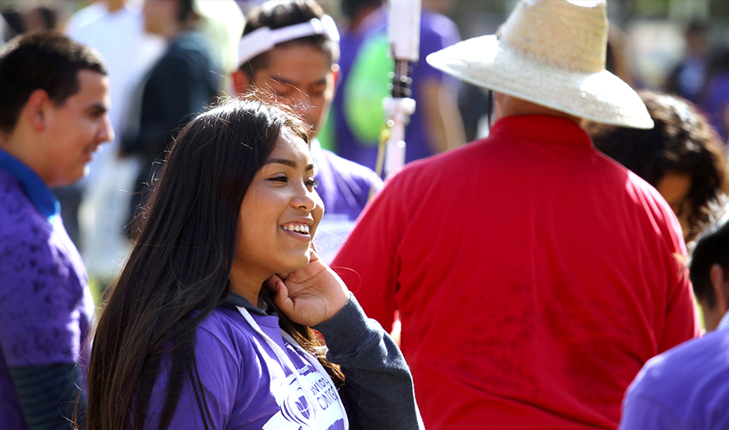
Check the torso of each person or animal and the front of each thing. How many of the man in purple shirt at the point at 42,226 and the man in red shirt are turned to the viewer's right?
1

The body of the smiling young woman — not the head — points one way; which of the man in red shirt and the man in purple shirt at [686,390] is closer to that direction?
the man in purple shirt

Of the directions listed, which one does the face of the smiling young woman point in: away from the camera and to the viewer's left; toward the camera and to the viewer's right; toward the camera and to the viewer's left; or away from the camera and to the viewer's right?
toward the camera and to the viewer's right

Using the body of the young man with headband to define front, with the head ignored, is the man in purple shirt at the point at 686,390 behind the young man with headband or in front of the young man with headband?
in front

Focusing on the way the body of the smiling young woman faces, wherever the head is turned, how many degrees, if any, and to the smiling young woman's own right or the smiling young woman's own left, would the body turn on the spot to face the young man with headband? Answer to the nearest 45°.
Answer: approximately 135° to the smiling young woman's own left

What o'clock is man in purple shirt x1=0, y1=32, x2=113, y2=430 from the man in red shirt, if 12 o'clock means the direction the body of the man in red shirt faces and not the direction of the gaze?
The man in purple shirt is roughly at 9 o'clock from the man in red shirt.

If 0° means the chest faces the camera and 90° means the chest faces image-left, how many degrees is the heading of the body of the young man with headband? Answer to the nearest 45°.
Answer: approximately 315°

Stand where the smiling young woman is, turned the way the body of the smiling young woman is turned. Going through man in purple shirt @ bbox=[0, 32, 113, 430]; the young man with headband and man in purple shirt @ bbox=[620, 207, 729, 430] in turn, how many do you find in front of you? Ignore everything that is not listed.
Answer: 1

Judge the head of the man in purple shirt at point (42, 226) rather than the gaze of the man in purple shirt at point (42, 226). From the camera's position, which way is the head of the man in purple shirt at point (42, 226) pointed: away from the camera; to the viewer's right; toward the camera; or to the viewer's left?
to the viewer's right

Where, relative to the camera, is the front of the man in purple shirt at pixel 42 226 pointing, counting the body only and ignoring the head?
to the viewer's right

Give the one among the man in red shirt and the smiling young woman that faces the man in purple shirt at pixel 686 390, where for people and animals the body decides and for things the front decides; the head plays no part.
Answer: the smiling young woman

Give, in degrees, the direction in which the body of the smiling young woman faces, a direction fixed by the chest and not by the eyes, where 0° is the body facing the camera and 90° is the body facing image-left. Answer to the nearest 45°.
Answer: approximately 315°

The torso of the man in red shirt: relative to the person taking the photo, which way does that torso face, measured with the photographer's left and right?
facing away from the viewer
